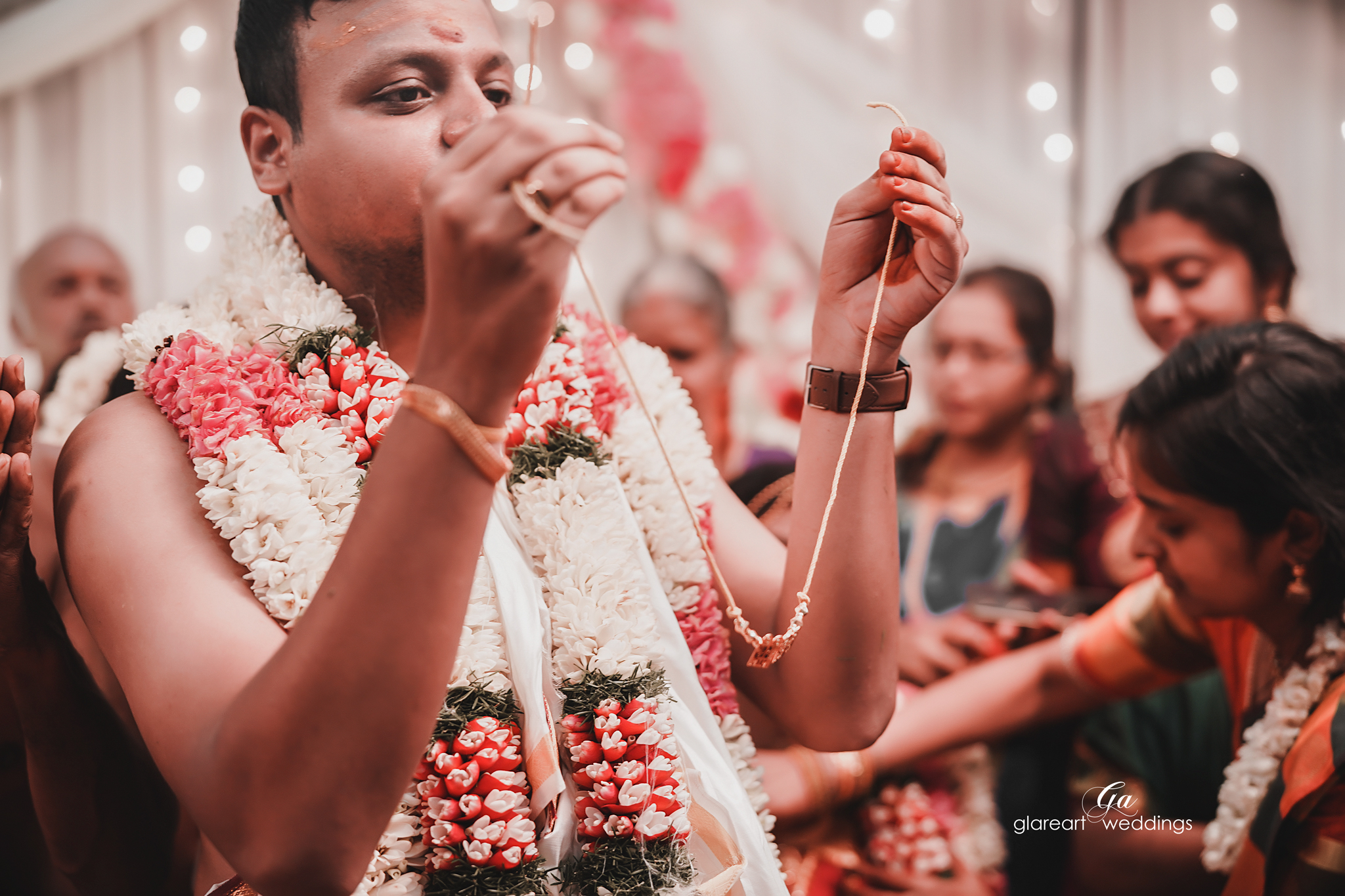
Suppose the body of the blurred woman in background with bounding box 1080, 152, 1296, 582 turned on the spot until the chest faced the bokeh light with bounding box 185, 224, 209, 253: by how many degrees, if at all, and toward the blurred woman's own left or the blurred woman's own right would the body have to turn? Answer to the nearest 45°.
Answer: approximately 45° to the blurred woman's own right

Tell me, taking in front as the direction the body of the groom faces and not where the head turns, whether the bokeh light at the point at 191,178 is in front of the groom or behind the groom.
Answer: behind

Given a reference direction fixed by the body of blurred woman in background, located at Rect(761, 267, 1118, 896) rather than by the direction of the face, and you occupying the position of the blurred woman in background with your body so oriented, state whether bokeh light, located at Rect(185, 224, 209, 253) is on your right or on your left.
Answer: on your right

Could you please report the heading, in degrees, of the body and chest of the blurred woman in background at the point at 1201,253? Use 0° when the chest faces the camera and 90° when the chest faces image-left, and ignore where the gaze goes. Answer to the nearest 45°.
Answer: approximately 45°

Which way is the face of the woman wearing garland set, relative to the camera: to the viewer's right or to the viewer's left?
to the viewer's left

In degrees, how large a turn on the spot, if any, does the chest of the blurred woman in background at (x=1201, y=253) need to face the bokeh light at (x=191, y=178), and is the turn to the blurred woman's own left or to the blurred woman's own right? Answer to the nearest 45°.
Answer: approximately 45° to the blurred woman's own right

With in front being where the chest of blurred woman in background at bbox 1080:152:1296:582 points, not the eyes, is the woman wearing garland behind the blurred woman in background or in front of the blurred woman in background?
in front

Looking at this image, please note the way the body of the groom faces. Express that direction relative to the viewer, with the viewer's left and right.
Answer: facing the viewer and to the right of the viewer
